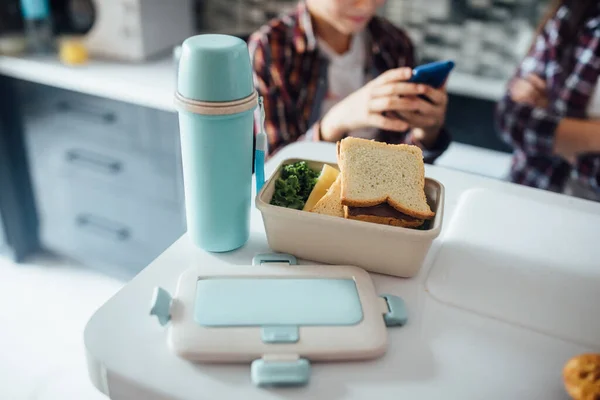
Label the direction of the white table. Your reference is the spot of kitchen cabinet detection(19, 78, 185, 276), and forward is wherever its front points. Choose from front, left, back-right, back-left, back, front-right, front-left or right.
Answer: front-left

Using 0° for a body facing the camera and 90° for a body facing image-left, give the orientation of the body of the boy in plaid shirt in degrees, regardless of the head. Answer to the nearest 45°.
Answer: approximately 315°

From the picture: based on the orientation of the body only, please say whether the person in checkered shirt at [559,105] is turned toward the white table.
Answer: yes

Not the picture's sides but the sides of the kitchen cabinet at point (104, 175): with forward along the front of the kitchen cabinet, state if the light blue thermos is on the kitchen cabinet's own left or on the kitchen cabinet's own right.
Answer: on the kitchen cabinet's own left
